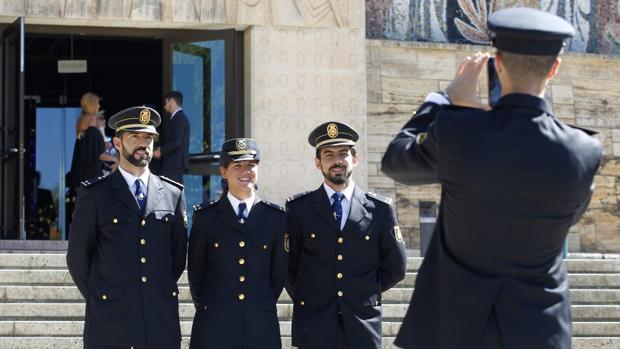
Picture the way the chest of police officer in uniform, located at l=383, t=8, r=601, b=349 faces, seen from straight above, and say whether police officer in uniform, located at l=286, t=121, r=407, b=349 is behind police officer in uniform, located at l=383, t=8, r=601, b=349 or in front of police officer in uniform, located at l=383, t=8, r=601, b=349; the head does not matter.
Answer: in front

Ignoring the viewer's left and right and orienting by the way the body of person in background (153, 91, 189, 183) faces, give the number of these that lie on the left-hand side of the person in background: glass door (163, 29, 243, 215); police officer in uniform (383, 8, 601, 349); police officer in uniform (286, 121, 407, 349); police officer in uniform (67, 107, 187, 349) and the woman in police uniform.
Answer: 4

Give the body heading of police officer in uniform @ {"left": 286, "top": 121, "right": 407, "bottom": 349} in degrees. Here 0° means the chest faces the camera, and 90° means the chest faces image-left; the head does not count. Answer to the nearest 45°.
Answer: approximately 0°

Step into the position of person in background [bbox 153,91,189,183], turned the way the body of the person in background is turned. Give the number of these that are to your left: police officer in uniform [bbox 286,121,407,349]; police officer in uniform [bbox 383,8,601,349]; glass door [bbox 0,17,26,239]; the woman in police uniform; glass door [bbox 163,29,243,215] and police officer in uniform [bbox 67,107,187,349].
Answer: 4

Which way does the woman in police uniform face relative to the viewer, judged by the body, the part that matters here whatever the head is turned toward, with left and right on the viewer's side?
facing the viewer

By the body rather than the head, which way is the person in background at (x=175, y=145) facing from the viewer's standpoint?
to the viewer's left

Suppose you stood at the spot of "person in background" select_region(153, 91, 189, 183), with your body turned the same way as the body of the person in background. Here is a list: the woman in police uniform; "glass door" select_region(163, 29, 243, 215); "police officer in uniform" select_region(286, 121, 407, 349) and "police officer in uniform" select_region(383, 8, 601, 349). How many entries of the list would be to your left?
3

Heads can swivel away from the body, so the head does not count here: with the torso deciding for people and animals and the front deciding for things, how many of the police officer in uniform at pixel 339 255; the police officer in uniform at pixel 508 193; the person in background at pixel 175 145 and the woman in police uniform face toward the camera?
2

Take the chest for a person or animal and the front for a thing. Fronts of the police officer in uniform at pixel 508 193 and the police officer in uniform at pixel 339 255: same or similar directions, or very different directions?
very different directions

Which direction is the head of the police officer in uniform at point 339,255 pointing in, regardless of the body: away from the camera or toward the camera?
toward the camera

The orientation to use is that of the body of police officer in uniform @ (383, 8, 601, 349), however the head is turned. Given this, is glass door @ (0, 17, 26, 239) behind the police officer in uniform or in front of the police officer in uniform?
in front

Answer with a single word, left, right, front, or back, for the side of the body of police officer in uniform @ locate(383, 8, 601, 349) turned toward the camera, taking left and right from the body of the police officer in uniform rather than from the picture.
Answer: back

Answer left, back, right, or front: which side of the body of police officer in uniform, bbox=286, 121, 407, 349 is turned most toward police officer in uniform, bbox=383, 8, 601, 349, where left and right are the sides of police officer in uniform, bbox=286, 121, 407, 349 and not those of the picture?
front

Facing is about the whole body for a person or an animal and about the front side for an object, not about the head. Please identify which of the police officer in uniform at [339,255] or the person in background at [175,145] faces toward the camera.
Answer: the police officer in uniform

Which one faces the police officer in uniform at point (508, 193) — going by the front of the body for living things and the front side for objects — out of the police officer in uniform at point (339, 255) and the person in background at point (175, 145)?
the police officer in uniform at point (339, 255)

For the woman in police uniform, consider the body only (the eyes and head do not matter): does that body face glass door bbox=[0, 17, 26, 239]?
no

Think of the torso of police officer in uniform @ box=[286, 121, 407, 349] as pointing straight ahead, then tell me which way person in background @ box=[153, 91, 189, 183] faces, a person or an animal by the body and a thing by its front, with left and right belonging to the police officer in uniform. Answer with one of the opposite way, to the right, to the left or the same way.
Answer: to the right

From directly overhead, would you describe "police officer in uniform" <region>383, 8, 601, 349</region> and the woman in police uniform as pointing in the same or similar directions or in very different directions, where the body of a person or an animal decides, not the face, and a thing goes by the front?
very different directions
